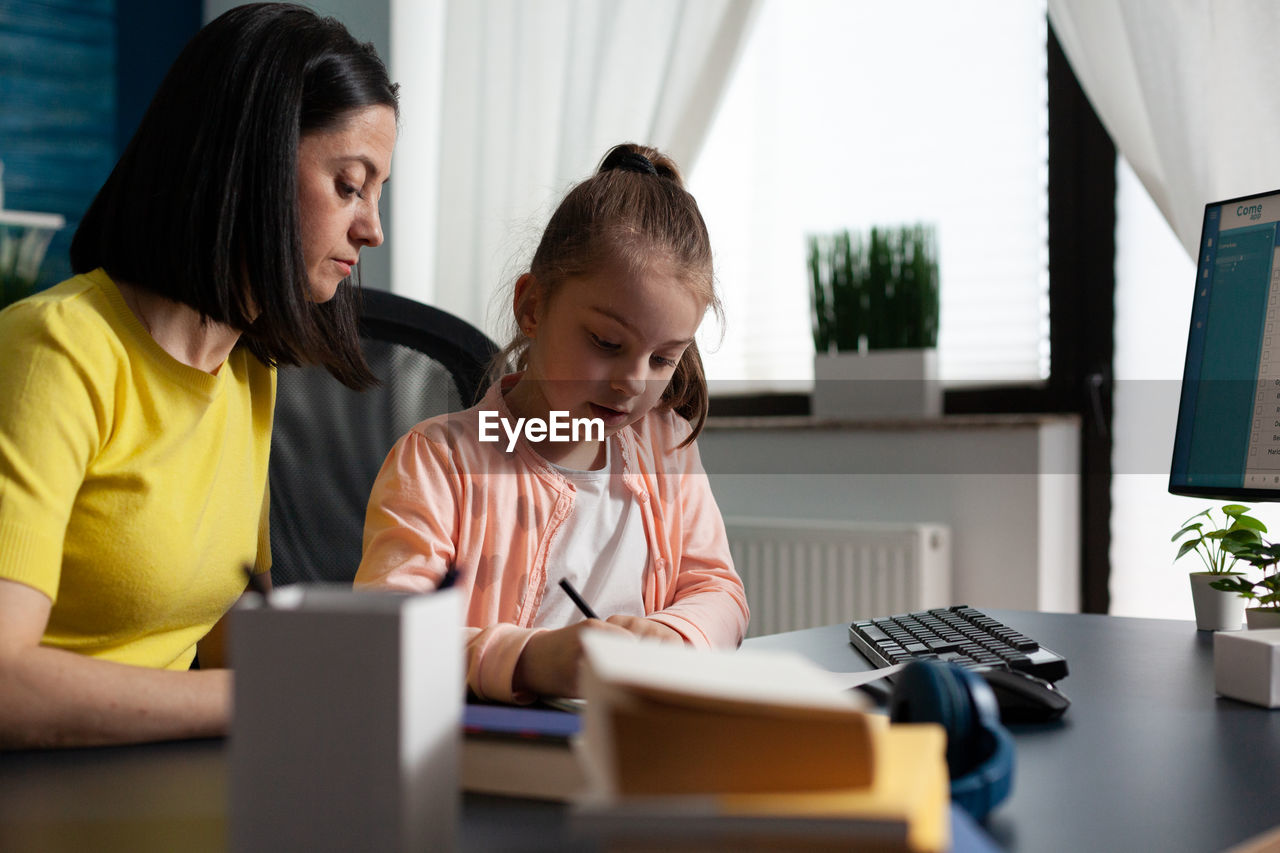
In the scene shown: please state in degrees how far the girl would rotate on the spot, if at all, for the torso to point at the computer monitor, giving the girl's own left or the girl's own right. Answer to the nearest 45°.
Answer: approximately 45° to the girl's own left

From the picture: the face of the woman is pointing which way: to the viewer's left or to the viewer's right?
to the viewer's right

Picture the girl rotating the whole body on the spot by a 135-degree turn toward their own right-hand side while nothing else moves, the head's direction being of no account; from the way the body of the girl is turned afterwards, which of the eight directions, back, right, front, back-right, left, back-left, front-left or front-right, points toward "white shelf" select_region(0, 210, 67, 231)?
front-right

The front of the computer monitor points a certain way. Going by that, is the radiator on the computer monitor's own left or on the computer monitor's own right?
on the computer monitor's own right

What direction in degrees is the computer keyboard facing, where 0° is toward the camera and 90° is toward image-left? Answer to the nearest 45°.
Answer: approximately 45°

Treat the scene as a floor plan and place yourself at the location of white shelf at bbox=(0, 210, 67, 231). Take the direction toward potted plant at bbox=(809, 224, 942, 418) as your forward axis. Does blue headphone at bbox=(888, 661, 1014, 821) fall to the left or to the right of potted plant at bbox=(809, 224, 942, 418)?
right

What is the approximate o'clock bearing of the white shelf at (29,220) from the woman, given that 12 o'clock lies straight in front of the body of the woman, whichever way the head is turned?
The white shelf is roughly at 7 o'clock from the woman.

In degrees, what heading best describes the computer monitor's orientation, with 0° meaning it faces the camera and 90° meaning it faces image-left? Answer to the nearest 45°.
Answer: approximately 45°
